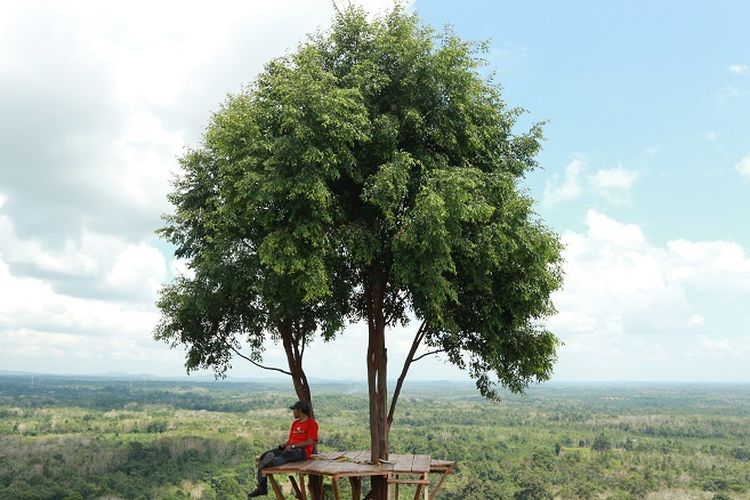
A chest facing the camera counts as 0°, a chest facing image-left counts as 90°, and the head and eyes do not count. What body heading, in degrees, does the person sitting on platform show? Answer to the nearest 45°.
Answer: approximately 45°
